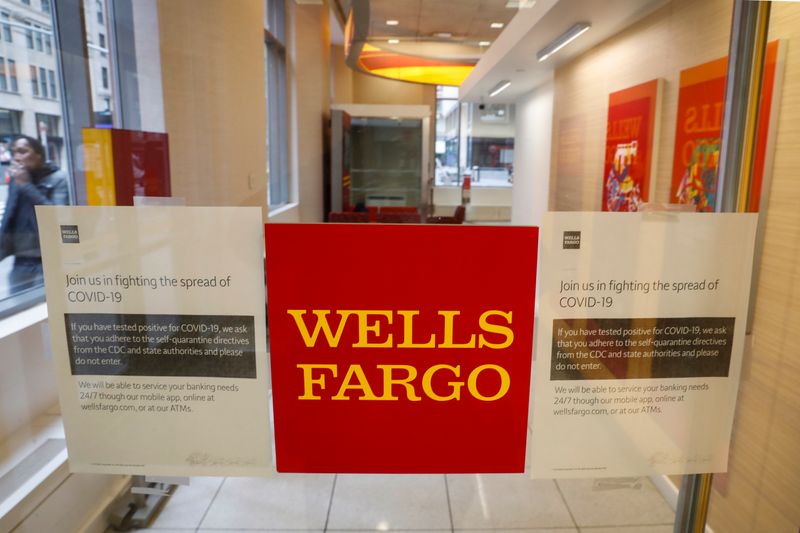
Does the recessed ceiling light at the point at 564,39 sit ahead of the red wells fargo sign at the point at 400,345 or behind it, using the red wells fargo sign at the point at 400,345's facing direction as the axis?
behind

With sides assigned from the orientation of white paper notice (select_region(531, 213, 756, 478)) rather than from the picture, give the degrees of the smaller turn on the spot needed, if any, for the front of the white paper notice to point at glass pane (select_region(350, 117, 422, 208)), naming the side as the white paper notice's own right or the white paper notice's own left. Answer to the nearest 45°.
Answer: approximately 135° to the white paper notice's own right

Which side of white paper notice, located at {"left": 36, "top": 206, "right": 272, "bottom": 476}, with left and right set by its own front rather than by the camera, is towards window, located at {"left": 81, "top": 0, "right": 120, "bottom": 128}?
back

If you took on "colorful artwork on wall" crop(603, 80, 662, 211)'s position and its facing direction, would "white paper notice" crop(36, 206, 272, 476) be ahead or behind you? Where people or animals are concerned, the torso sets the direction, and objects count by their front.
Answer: ahead

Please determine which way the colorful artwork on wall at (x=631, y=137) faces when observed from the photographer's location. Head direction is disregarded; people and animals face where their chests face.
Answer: facing the viewer and to the left of the viewer

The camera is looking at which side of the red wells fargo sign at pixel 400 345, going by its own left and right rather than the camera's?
front

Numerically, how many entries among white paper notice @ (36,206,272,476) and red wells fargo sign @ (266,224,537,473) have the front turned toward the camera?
2

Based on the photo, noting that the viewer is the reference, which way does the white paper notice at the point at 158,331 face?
facing the viewer

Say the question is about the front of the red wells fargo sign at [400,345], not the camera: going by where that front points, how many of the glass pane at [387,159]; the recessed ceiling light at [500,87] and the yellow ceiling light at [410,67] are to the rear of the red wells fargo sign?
3

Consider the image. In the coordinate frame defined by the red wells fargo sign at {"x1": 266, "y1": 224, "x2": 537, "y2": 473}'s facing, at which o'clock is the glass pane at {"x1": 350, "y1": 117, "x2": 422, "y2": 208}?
The glass pane is roughly at 6 o'clock from the red wells fargo sign.

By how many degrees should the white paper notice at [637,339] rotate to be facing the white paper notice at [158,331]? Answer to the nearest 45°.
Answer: approximately 45° to its right
